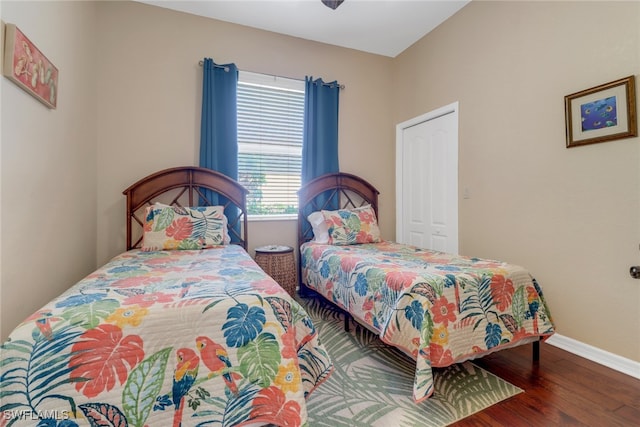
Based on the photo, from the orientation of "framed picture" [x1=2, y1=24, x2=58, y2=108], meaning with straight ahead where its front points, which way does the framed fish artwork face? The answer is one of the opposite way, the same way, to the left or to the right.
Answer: the opposite way

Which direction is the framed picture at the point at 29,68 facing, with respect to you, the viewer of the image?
facing the viewer and to the right of the viewer

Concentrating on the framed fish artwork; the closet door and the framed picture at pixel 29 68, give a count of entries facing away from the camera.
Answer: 0

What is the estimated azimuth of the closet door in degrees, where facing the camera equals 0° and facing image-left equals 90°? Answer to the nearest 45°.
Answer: approximately 45°

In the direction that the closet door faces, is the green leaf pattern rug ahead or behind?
ahead

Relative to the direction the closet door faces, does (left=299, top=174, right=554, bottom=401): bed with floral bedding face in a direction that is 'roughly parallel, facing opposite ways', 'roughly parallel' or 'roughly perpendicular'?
roughly perpendicular

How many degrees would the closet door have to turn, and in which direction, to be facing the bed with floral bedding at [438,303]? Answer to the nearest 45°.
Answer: approximately 45° to its left

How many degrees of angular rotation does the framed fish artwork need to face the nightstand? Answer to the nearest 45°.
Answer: approximately 45° to its right

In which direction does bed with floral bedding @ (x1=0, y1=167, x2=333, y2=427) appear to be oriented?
toward the camera

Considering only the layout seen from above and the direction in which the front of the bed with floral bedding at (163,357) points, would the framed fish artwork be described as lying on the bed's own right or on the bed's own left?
on the bed's own left

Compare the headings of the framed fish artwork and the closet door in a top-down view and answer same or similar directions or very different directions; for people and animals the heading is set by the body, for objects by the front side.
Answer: same or similar directions

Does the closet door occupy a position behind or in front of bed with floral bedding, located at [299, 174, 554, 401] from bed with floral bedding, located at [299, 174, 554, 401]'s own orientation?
behind
